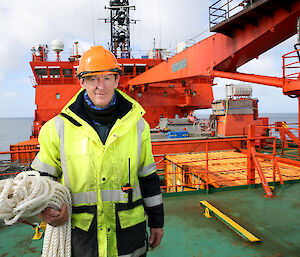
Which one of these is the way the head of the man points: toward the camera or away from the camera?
toward the camera

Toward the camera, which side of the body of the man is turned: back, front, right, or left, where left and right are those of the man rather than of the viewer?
front

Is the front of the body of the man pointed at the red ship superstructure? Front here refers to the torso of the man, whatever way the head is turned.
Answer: no

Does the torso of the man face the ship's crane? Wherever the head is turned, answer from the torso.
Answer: no
